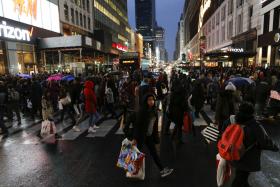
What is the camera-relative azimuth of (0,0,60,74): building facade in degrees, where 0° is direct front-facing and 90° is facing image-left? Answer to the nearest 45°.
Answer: approximately 315°

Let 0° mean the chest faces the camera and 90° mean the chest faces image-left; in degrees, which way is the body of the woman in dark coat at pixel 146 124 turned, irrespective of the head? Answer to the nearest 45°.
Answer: approximately 315°

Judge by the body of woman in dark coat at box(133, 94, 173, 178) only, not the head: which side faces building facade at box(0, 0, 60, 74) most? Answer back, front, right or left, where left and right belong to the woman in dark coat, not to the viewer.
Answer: back

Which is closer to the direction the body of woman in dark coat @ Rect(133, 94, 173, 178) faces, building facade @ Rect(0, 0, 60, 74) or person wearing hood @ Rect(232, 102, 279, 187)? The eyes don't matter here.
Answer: the person wearing hood

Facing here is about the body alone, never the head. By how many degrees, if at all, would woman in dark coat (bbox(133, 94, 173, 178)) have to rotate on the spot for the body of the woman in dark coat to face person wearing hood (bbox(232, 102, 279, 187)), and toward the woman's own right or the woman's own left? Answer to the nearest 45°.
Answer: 0° — they already face them

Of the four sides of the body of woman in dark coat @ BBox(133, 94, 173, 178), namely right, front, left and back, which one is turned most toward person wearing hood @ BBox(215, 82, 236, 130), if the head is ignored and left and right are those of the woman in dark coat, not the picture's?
left

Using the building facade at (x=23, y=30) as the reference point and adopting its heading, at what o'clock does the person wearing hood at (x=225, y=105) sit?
The person wearing hood is roughly at 1 o'clock from the building facade.

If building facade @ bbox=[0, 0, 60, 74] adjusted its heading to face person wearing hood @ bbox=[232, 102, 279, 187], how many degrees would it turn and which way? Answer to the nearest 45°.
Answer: approximately 45° to its right

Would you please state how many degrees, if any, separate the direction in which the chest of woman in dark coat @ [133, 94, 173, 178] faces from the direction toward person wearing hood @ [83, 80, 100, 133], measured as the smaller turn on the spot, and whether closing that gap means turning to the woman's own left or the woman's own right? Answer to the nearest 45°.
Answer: approximately 180°
